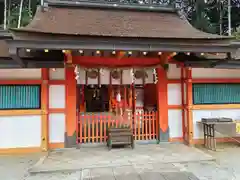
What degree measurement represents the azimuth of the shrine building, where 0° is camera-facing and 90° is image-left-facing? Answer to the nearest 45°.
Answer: approximately 0°

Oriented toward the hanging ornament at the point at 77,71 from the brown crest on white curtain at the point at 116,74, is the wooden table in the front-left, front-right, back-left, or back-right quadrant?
back-left
